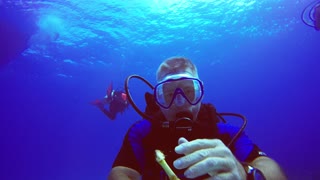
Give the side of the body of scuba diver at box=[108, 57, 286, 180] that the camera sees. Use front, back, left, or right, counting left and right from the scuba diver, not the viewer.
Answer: front

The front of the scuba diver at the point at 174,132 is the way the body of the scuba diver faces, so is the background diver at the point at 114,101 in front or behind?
behind
